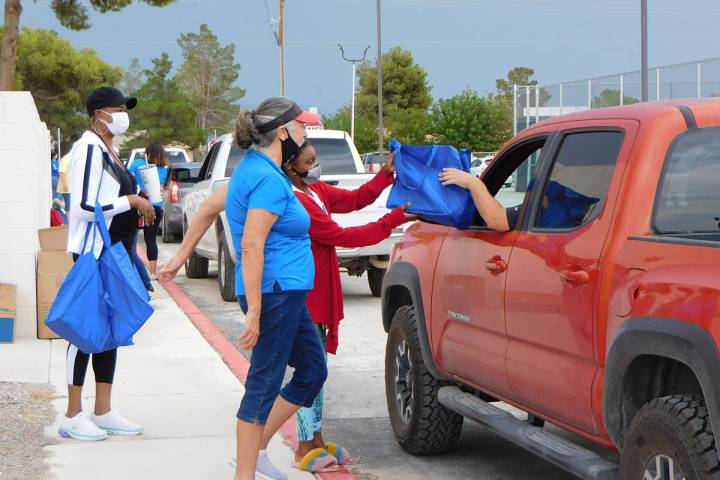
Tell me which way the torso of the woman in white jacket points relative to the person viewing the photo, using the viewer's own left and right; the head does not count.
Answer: facing to the right of the viewer

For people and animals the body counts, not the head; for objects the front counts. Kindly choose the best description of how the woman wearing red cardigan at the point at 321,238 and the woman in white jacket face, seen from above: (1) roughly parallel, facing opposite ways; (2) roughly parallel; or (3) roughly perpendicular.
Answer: roughly parallel

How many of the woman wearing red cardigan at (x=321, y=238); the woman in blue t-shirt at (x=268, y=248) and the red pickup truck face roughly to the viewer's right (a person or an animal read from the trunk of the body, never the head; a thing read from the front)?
2

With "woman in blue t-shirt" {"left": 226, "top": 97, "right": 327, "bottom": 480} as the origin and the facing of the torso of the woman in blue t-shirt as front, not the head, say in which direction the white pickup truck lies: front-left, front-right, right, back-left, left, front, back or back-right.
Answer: left

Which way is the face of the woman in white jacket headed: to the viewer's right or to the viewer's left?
to the viewer's right

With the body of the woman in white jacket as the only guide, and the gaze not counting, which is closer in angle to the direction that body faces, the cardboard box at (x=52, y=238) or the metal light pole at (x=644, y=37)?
the metal light pole

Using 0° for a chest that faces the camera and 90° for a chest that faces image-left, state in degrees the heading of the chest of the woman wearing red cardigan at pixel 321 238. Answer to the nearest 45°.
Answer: approximately 270°

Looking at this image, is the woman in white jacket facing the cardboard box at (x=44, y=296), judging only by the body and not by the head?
no

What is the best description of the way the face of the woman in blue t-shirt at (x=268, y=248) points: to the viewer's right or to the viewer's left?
to the viewer's right

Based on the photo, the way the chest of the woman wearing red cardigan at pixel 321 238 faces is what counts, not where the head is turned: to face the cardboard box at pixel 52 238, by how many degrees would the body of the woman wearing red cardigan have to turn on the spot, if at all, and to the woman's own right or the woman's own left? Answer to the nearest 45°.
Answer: approximately 135° to the woman's own left

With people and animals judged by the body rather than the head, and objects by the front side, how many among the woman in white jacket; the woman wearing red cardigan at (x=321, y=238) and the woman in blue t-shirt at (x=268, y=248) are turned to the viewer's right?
3

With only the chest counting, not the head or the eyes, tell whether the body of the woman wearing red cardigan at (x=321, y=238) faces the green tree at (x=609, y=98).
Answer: no

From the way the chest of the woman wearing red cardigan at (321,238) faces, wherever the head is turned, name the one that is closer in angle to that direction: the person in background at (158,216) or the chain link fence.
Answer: the chain link fence
